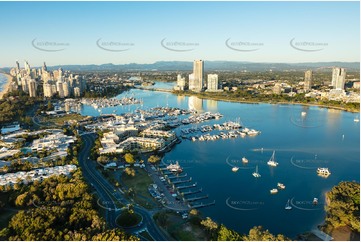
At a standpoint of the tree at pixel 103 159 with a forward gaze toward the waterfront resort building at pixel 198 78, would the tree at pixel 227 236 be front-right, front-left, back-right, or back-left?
back-right

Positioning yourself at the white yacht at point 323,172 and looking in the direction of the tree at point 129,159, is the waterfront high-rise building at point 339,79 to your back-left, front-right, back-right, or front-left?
back-right

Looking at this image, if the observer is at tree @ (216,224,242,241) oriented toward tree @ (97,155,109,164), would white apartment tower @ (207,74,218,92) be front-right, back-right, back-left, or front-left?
front-right

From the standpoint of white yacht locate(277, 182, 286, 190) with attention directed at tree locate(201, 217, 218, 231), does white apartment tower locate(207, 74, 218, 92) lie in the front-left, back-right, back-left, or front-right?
back-right

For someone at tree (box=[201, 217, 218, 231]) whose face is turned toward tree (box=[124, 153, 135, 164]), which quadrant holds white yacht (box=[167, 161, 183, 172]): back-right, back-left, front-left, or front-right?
front-right
